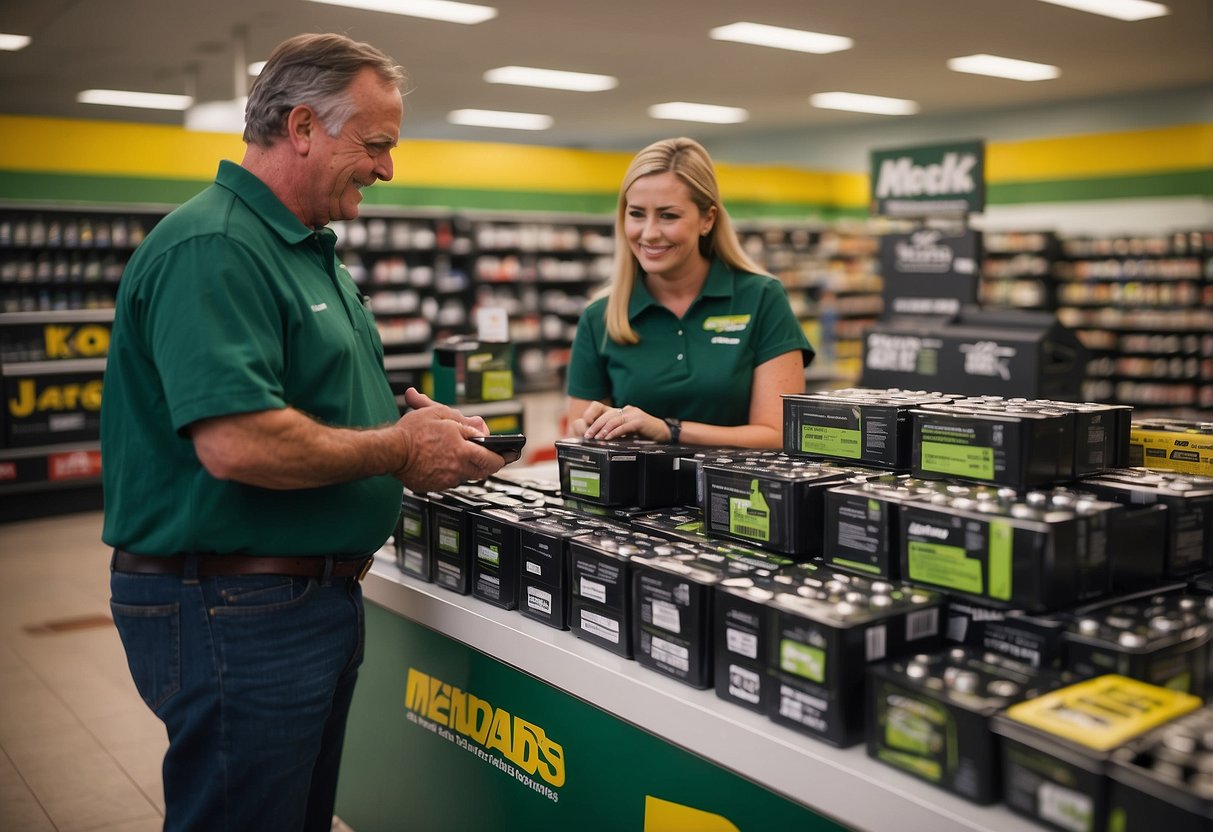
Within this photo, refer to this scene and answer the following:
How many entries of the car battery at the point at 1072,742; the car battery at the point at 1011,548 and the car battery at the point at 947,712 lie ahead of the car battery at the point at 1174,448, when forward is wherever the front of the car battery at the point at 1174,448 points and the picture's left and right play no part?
3

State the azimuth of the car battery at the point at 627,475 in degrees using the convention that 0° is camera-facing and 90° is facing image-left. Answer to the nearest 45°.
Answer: approximately 45°

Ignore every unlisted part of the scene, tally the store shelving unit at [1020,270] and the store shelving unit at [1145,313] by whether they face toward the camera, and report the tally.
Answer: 2

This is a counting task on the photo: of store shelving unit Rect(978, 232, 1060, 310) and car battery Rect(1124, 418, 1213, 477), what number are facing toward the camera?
2

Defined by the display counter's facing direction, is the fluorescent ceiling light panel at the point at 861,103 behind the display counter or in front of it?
behind

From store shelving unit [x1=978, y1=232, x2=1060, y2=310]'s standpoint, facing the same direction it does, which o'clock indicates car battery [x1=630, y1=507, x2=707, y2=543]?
The car battery is roughly at 12 o'clock from the store shelving unit.

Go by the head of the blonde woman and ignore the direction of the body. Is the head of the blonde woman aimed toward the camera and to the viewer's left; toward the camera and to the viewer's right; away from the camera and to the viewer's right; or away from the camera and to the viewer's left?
toward the camera and to the viewer's left

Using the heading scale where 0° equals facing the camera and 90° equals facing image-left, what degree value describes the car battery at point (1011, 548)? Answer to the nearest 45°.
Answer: approximately 45°

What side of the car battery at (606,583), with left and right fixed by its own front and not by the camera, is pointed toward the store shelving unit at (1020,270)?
back

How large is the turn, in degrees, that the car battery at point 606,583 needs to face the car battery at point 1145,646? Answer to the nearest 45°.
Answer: approximately 90° to its left
